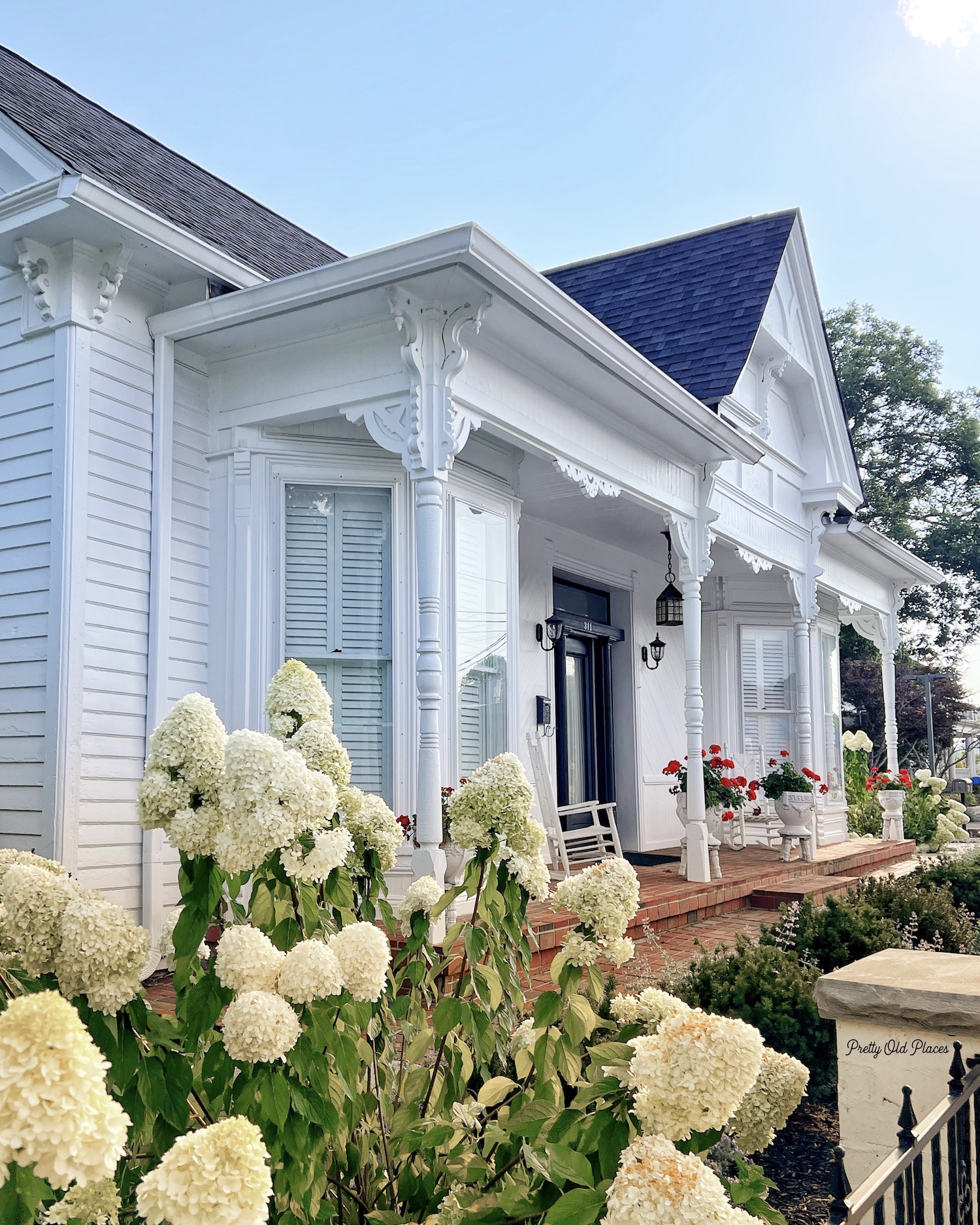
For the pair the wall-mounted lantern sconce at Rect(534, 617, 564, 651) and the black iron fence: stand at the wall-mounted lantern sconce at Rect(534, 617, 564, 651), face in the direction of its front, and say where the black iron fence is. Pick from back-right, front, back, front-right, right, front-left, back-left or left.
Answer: front-right

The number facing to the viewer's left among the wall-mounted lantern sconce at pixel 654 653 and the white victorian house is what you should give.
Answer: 0

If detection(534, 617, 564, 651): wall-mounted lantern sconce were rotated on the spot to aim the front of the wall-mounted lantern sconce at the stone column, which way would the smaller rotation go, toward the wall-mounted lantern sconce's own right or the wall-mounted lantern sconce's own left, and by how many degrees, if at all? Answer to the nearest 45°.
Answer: approximately 45° to the wall-mounted lantern sconce's own right

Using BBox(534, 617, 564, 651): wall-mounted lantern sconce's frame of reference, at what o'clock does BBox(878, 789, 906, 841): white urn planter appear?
The white urn planter is roughly at 9 o'clock from the wall-mounted lantern sconce.

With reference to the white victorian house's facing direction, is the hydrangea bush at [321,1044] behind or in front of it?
in front

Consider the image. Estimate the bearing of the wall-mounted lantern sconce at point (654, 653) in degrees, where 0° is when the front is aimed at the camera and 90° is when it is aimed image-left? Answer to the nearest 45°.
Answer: approximately 315°

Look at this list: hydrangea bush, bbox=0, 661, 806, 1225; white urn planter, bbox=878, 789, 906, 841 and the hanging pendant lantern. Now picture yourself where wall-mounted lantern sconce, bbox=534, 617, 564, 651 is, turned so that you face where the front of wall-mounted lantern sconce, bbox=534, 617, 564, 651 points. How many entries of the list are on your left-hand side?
2

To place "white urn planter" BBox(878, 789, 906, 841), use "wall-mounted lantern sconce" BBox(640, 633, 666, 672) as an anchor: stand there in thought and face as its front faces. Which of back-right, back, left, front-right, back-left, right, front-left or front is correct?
left

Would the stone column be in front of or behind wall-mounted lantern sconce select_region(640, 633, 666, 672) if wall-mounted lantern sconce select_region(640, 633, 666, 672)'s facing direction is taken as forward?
in front

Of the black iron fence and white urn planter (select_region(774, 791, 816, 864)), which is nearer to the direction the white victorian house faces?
the black iron fence
